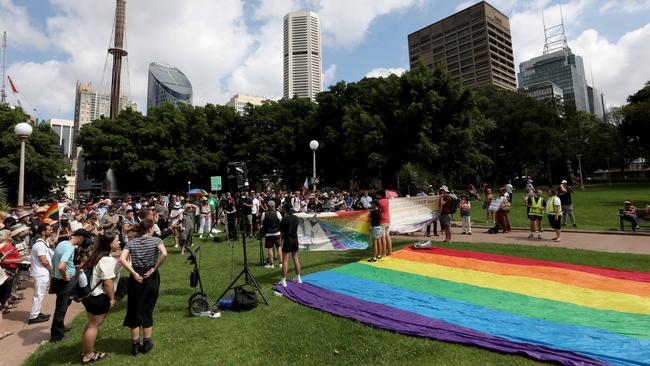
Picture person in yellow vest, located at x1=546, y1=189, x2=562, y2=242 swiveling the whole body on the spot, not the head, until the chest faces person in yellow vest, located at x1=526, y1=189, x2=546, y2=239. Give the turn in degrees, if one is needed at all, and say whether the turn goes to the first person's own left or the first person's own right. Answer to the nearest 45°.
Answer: approximately 45° to the first person's own right

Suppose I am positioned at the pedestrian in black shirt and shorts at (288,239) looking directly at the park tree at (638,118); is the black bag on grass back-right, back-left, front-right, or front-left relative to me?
back-right

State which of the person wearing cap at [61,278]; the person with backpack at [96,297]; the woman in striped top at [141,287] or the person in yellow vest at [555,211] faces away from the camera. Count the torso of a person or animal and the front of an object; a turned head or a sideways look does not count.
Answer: the woman in striped top

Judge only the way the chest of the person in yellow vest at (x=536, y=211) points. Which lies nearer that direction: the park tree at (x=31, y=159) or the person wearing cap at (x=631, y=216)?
the park tree

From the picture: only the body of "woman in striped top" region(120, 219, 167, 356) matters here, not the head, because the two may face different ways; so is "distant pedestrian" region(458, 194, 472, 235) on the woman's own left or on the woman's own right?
on the woman's own right

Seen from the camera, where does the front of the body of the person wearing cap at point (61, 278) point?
to the viewer's right

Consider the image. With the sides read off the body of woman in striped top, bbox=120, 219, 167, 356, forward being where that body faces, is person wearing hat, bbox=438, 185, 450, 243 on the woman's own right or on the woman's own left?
on the woman's own right

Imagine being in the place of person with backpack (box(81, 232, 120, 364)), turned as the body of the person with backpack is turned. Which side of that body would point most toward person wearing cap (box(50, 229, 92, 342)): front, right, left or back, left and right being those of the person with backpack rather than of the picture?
left

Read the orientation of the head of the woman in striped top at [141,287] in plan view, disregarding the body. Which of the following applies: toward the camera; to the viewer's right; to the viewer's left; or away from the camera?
away from the camera
